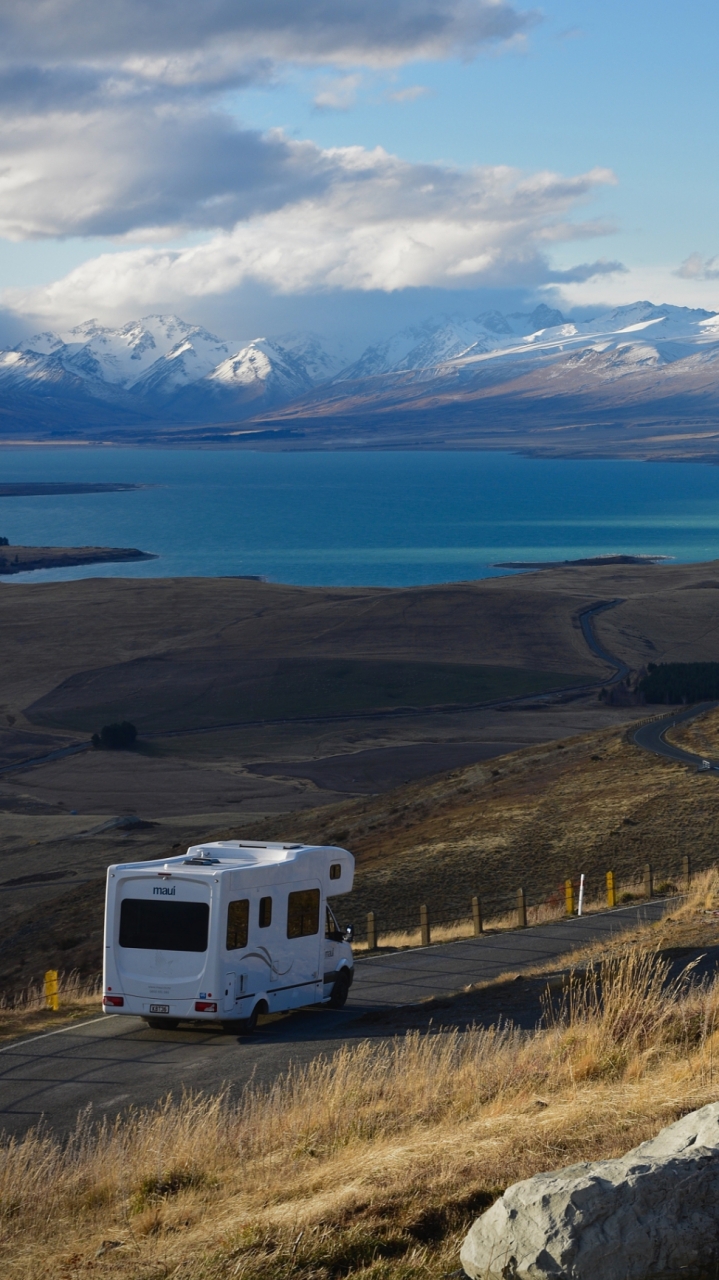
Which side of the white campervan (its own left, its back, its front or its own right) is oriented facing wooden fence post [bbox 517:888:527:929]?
front

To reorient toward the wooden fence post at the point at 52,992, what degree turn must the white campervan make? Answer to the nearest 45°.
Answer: approximately 90° to its left

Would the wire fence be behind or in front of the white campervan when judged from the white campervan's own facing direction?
in front

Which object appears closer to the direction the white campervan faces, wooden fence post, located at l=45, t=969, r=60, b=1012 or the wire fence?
the wire fence

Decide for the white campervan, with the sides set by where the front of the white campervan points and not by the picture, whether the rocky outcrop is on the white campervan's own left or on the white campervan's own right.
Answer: on the white campervan's own right

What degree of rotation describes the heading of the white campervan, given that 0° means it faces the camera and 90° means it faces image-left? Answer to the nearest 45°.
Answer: approximately 225°

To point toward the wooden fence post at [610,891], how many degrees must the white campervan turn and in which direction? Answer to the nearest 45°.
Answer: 0° — it already faces it
